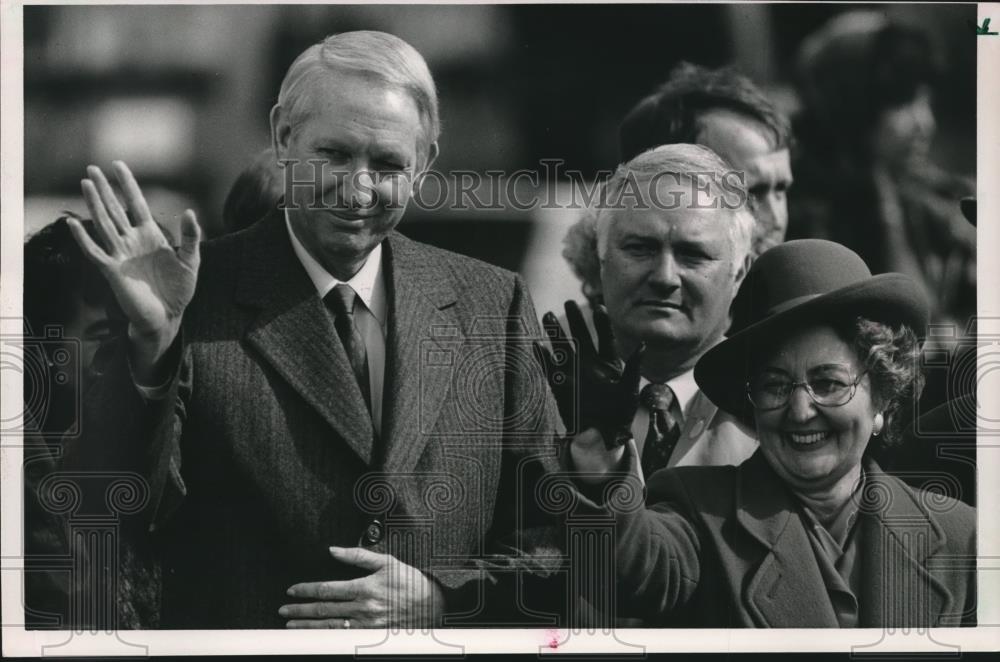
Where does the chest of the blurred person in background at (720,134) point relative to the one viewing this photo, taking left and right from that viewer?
facing the viewer and to the right of the viewer

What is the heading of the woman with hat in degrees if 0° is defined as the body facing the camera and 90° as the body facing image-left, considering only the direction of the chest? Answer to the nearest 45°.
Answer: approximately 0°

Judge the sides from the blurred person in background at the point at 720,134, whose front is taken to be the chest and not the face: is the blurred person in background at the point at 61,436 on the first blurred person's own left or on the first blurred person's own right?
on the first blurred person's own right

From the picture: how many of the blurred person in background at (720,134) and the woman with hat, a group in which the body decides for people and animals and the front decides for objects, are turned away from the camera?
0

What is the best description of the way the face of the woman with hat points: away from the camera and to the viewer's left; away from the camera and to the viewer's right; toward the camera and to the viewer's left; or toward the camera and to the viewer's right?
toward the camera and to the viewer's left

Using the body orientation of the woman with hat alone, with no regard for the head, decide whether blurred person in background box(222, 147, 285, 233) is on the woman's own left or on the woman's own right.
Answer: on the woman's own right
